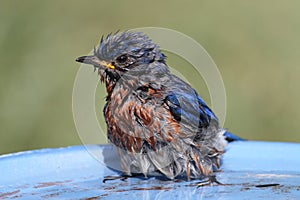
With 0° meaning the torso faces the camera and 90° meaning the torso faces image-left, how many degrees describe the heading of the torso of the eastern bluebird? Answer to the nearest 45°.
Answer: approximately 45°
